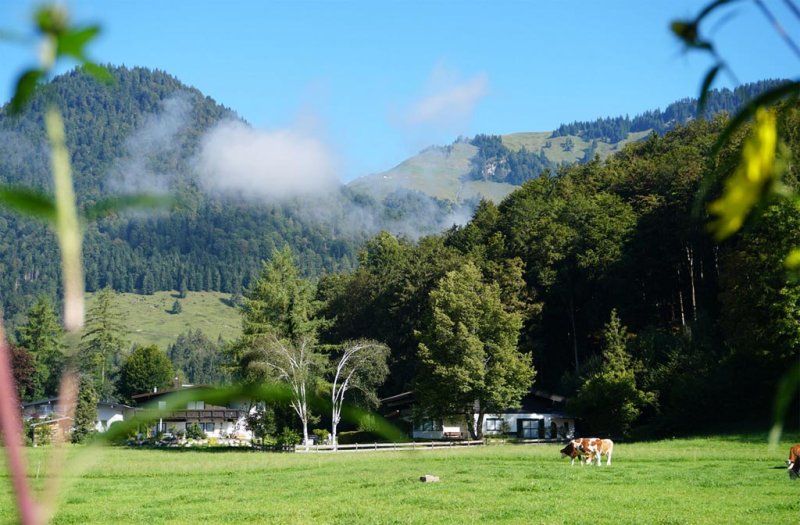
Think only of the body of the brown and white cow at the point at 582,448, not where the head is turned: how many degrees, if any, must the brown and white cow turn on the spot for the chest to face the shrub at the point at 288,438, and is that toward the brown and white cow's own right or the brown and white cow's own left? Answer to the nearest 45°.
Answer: approximately 45° to the brown and white cow's own right

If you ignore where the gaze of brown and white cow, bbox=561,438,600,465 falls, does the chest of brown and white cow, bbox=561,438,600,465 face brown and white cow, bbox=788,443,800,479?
no

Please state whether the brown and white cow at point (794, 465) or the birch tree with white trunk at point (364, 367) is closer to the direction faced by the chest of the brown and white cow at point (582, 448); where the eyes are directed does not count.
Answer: the birch tree with white trunk

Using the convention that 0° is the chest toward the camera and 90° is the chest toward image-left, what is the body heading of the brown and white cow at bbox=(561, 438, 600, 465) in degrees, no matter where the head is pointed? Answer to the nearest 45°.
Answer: approximately 90°

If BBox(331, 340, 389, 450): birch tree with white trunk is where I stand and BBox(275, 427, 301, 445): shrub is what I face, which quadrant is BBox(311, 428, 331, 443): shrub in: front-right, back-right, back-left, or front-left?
front-right

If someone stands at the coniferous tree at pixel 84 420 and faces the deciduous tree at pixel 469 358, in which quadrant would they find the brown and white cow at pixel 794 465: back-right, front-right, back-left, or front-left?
front-right

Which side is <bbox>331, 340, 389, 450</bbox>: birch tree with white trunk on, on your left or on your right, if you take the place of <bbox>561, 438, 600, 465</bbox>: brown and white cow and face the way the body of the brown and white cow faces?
on your right

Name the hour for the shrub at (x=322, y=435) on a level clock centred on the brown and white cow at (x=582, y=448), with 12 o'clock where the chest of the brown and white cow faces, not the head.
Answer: The shrub is roughly at 2 o'clock from the brown and white cow.
